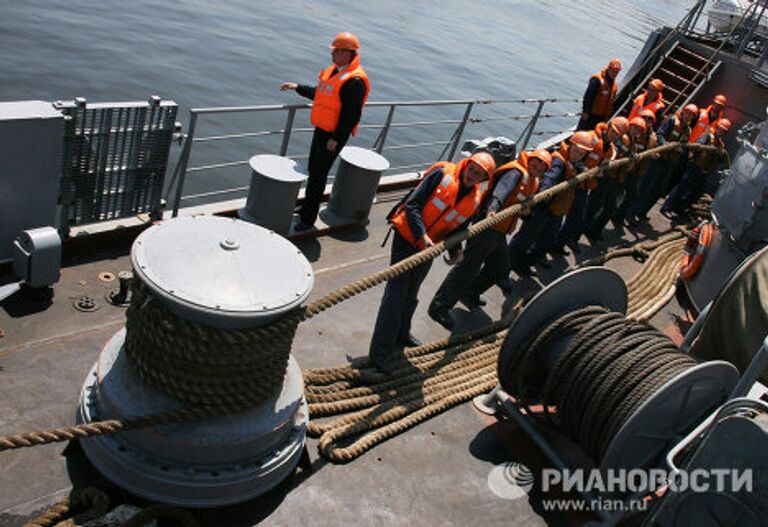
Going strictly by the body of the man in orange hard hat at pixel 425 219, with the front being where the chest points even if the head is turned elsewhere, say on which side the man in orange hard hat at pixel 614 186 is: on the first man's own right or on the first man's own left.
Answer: on the first man's own left

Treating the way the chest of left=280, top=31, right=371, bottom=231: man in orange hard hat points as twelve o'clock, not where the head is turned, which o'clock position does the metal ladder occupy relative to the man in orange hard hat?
The metal ladder is roughly at 6 o'clock from the man in orange hard hat.

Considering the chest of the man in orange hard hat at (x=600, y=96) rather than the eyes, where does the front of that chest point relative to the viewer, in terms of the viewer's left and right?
facing the viewer and to the right of the viewer

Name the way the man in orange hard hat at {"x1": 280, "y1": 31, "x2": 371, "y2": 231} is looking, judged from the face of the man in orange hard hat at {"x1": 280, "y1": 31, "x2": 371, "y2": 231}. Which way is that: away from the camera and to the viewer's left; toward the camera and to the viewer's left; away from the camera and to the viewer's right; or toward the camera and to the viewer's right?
toward the camera and to the viewer's left

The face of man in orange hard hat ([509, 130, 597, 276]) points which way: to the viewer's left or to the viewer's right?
to the viewer's left

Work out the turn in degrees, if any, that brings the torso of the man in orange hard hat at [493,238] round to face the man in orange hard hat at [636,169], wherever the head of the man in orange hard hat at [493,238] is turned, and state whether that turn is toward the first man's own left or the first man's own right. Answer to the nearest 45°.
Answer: approximately 135° to the first man's own left
